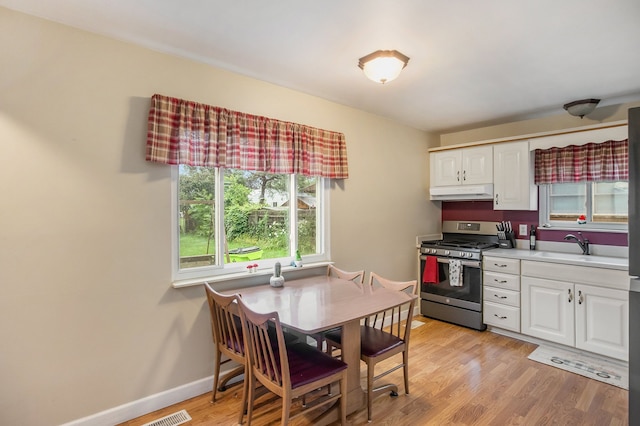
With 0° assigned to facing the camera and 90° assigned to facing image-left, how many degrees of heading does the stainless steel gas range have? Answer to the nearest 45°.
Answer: approximately 45°

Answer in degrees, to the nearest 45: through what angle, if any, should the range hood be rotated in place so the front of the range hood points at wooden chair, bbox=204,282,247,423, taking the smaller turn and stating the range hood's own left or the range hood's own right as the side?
approximately 45° to the range hood's own right

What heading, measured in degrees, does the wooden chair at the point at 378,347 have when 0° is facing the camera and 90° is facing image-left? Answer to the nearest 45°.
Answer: approximately 45°

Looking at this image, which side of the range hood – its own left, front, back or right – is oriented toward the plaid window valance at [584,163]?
left

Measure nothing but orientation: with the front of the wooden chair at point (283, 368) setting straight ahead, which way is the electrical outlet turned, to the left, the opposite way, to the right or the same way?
the opposite way

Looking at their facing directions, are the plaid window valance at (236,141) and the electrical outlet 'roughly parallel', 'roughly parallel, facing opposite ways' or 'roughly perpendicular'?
roughly perpendicular

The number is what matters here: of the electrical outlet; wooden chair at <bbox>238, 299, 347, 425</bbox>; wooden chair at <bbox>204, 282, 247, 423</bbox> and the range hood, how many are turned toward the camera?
2

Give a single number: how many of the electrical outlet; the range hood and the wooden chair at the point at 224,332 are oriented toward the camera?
2

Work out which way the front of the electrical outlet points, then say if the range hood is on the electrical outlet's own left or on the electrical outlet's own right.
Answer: on the electrical outlet's own right

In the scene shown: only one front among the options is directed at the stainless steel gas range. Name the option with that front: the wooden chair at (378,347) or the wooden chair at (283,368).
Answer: the wooden chair at (283,368)

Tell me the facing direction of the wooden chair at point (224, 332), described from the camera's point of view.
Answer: facing away from the viewer and to the right of the viewer
